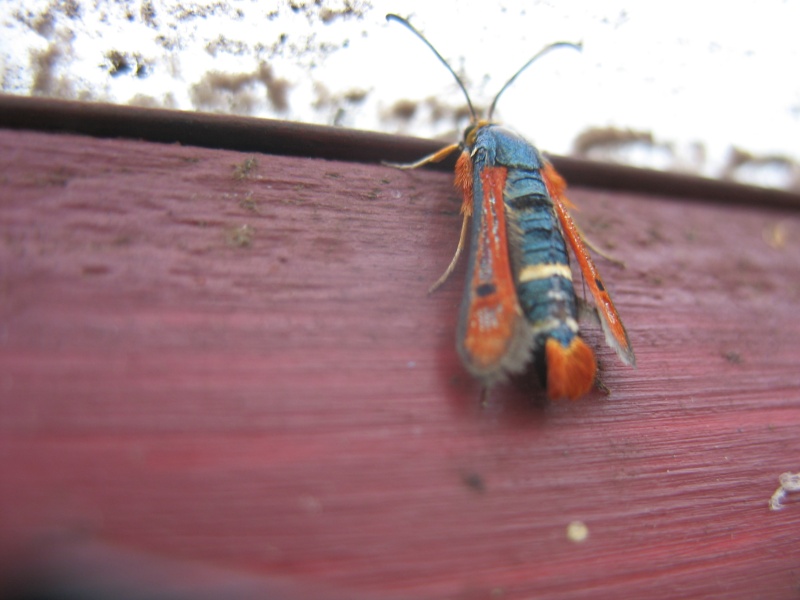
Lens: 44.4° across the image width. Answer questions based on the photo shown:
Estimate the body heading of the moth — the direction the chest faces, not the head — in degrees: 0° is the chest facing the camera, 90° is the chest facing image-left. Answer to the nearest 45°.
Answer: approximately 180°

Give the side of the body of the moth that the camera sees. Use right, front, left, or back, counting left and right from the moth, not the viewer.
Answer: back
